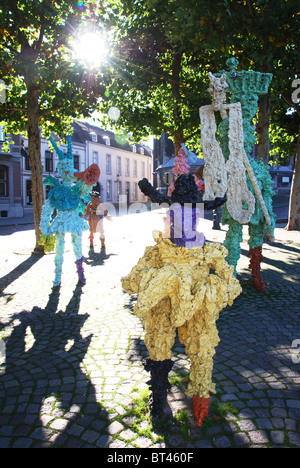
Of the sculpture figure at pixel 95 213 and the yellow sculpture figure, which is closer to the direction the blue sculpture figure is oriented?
the yellow sculpture figure

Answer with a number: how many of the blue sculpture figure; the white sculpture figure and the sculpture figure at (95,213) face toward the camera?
3

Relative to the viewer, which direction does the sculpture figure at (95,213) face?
toward the camera

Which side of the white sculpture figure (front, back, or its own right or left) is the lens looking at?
front

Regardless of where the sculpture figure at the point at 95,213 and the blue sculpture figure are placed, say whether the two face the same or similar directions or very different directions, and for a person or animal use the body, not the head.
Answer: same or similar directions

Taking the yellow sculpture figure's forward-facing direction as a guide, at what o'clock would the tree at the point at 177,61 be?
The tree is roughly at 6 o'clock from the yellow sculpture figure.

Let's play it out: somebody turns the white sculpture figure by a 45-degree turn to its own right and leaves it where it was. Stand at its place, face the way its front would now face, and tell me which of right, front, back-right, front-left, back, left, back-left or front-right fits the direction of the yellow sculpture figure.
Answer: front-left

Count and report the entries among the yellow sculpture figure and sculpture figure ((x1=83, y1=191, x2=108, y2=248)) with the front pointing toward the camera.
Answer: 2

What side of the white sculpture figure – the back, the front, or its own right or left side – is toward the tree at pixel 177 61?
back

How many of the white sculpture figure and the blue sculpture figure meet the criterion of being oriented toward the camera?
2

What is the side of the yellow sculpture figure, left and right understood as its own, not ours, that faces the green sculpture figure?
back

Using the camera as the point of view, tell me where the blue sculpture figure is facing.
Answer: facing the viewer

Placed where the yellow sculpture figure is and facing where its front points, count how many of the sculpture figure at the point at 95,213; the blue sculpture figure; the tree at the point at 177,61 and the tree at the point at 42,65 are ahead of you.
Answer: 0

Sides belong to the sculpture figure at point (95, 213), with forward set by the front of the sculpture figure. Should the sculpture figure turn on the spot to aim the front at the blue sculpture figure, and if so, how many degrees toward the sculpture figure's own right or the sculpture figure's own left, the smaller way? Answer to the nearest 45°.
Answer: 0° — it already faces it

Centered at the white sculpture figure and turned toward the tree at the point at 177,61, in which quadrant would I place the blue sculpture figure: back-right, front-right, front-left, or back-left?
front-left
